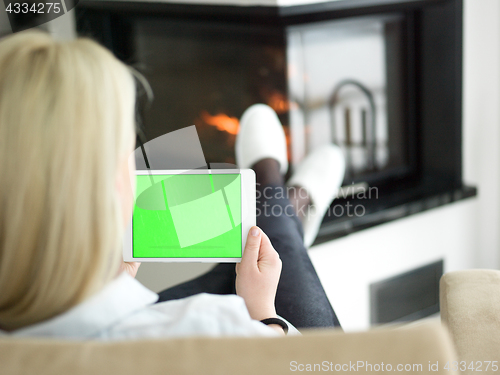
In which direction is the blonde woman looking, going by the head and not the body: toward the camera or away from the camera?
away from the camera

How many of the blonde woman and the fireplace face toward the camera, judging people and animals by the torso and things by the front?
1

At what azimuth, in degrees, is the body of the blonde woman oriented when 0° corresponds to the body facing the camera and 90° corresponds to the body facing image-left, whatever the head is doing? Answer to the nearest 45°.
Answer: approximately 225°

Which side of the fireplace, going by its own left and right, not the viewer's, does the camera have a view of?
front

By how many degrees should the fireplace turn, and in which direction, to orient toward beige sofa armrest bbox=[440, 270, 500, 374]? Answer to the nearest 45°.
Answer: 0° — it already faces it

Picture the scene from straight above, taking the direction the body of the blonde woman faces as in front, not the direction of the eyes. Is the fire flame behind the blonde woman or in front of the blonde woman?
in front

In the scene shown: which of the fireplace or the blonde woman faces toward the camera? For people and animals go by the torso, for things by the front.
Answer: the fireplace

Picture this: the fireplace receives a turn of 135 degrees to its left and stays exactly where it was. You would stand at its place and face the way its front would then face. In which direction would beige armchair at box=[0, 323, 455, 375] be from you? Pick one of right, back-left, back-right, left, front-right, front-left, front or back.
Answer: back-right
